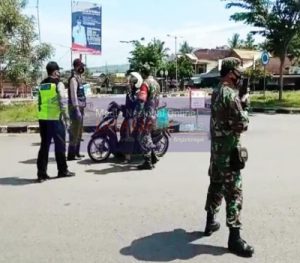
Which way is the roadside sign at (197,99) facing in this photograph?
toward the camera

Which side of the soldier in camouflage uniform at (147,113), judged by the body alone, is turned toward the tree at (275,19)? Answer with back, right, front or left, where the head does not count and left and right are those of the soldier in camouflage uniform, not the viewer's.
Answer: right

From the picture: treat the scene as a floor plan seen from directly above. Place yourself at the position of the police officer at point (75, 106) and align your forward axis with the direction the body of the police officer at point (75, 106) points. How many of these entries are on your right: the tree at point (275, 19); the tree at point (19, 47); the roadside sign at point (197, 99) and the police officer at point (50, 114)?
1

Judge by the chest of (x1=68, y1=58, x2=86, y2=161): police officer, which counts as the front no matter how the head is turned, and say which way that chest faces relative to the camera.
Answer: to the viewer's right

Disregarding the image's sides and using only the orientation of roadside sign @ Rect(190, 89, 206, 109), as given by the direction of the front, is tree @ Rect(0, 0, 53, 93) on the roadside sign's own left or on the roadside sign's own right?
on the roadside sign's own right

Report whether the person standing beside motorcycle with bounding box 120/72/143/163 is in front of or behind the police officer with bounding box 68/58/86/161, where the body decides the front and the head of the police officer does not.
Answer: in front

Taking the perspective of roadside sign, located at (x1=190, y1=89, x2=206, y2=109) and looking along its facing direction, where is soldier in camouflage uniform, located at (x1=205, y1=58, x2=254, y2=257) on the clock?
The soldier in camouflage uniform is roughly at 12 o'clock from the roadside sign.

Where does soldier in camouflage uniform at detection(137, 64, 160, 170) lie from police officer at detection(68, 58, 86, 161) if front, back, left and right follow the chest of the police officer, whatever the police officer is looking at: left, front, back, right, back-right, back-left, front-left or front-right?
front-right

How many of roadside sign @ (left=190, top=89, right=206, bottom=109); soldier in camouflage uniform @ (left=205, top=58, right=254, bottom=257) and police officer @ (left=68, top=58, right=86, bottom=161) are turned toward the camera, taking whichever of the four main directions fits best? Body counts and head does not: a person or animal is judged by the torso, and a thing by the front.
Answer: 1

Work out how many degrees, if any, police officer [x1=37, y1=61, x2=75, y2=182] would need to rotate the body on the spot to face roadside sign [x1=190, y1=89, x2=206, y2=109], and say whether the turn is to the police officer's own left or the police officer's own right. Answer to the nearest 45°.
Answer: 0° — they already face it
